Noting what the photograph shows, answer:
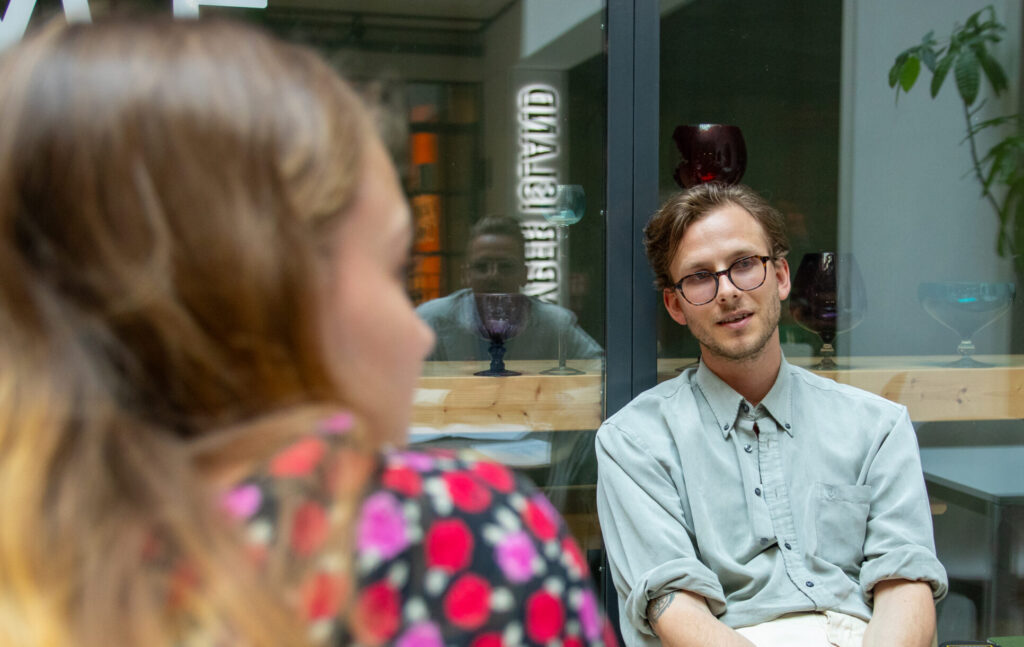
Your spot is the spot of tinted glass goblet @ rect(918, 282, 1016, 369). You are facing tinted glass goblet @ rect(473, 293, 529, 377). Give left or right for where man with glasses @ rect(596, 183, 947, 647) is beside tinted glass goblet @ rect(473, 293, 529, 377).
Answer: left

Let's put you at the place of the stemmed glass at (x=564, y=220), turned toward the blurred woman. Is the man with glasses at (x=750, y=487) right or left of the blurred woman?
left

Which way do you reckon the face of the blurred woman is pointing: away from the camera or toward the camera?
away from the camera

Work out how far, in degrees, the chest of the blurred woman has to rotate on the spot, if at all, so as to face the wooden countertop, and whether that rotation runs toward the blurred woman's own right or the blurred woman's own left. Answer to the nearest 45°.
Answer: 0° — they already face it

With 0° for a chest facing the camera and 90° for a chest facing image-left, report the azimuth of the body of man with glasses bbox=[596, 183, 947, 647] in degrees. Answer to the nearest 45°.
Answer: approximately 0°

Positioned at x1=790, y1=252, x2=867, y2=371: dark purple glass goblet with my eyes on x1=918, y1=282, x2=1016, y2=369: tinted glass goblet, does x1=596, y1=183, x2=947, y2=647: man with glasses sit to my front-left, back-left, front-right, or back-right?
back-right

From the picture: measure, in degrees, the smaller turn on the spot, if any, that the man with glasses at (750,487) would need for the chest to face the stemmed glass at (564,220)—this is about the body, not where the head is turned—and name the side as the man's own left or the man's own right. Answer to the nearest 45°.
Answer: approximately 135° to the man's own right

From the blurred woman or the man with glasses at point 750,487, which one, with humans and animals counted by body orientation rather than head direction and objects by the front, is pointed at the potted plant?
the blurred woman

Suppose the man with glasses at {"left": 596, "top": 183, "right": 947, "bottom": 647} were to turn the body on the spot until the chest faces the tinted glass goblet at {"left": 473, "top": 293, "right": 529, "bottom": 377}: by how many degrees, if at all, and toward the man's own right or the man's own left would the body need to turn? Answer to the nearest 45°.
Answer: approximately 135° to the man's own right

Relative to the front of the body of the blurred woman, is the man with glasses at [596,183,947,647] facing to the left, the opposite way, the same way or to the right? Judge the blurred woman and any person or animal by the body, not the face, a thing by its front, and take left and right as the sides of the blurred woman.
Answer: the opposite way

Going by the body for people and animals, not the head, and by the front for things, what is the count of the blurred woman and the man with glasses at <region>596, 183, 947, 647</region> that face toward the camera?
1

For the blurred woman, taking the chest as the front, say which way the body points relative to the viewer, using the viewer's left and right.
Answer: facing away from the viewer and to the right of the viewer
